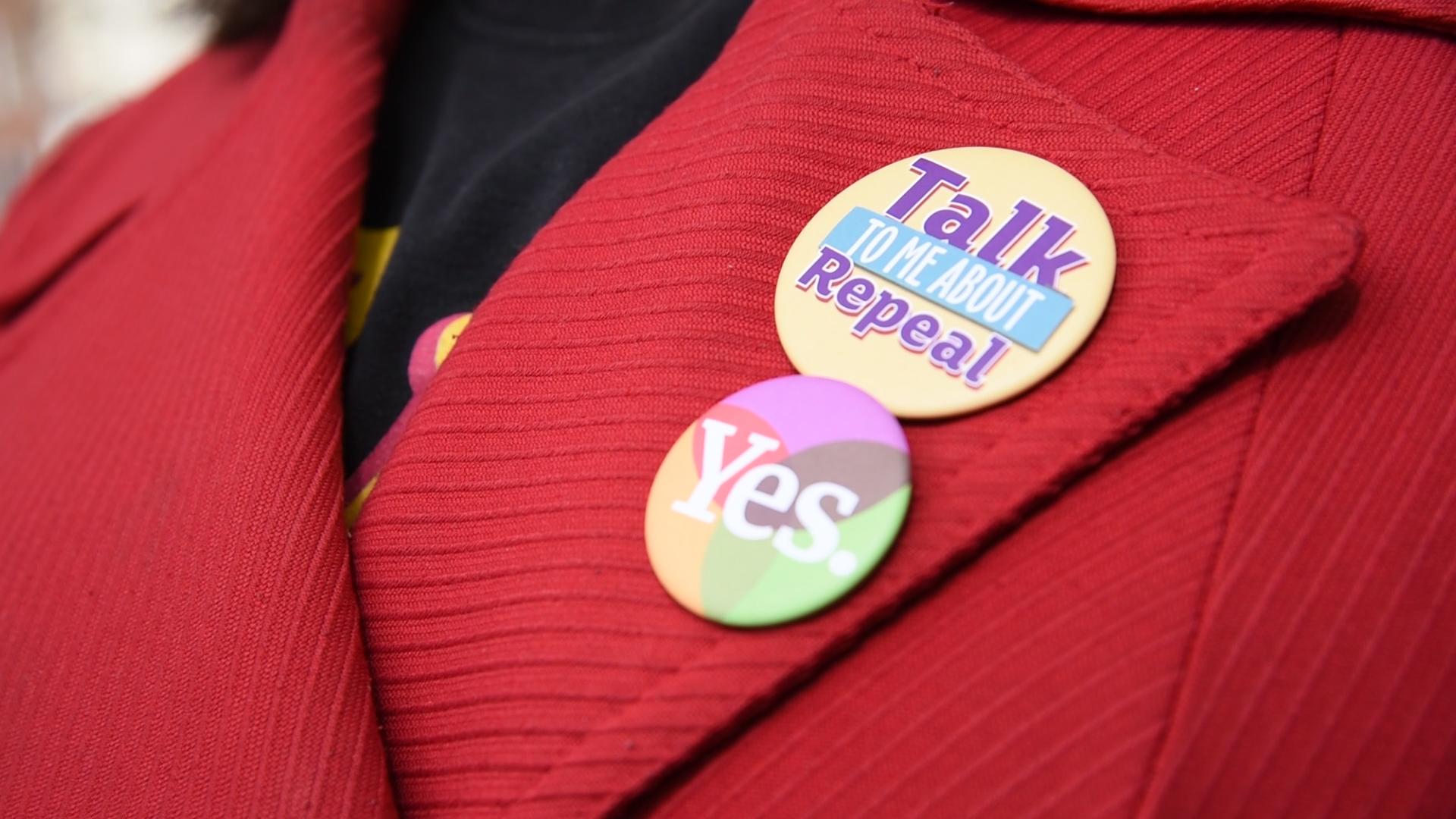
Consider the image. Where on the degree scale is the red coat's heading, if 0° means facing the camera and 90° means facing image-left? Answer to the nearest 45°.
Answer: approximately 45°
